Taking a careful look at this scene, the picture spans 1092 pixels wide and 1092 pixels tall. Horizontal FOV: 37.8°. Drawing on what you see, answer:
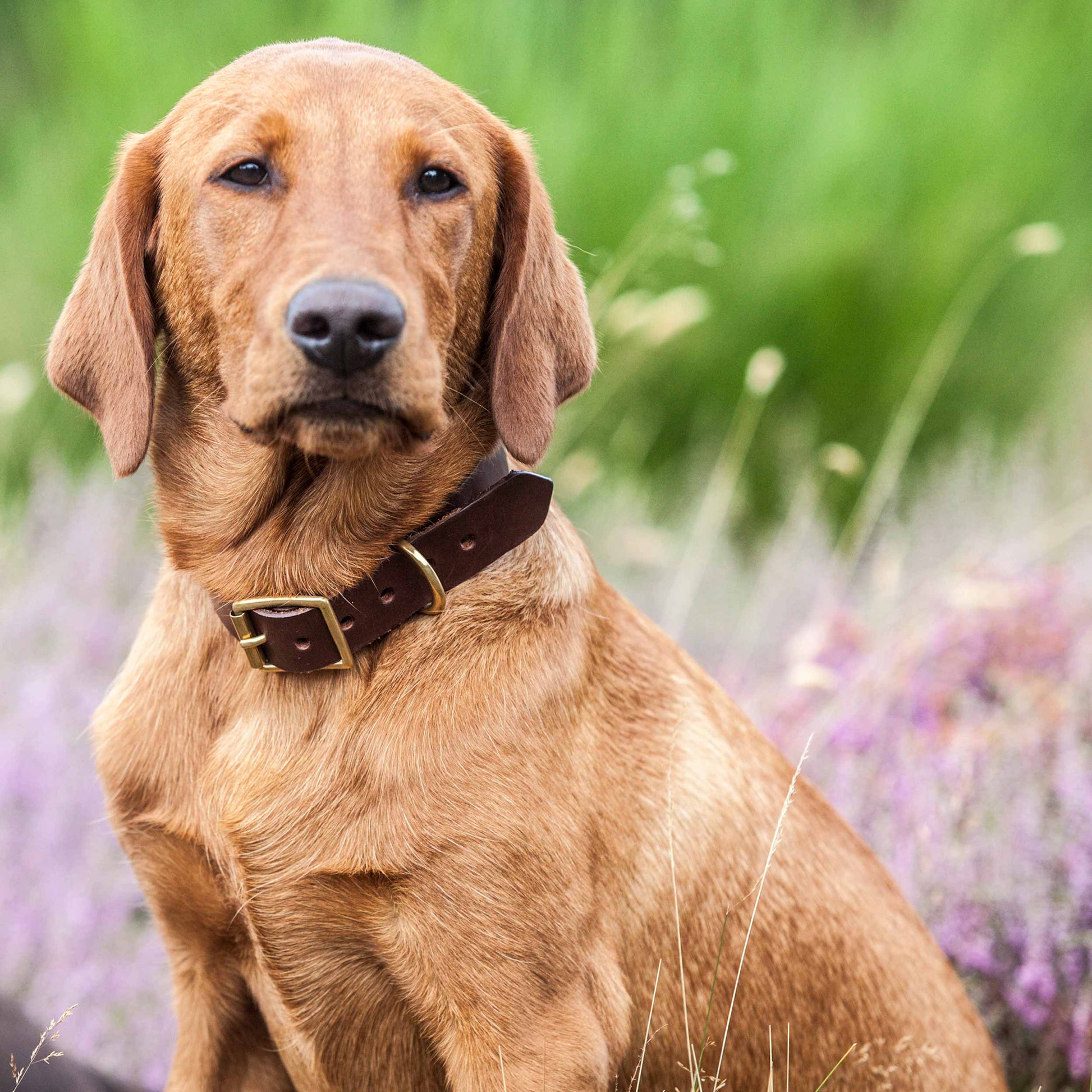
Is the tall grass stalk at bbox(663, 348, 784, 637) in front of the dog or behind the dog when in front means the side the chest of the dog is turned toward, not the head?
behind

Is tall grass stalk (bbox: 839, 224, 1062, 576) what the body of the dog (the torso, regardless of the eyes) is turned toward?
no

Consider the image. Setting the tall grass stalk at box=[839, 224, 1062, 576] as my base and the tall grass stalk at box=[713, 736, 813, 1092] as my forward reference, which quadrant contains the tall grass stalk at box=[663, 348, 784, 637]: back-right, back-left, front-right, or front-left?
front-right

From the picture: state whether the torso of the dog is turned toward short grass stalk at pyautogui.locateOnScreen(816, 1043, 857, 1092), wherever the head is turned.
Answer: no

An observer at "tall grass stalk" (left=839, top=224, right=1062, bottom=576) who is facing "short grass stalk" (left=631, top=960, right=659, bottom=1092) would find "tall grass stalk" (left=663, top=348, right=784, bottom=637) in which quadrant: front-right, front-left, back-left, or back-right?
front-right

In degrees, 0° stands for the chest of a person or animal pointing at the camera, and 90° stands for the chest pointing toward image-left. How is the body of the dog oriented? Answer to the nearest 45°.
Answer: approximately 45°
